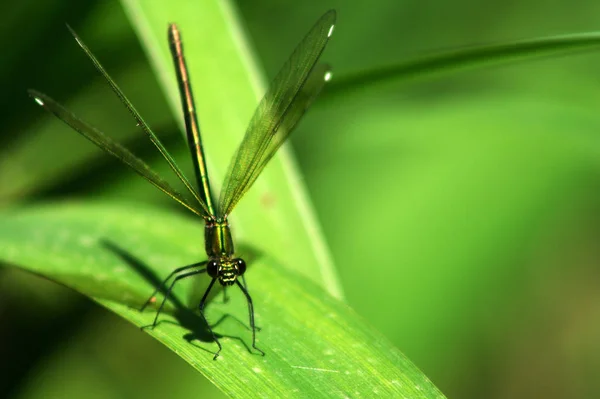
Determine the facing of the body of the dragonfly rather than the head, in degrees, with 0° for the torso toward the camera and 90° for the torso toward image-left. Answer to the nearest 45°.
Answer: approximately 0°

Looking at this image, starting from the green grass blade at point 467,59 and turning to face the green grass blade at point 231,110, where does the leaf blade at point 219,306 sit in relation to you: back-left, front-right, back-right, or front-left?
front-left
